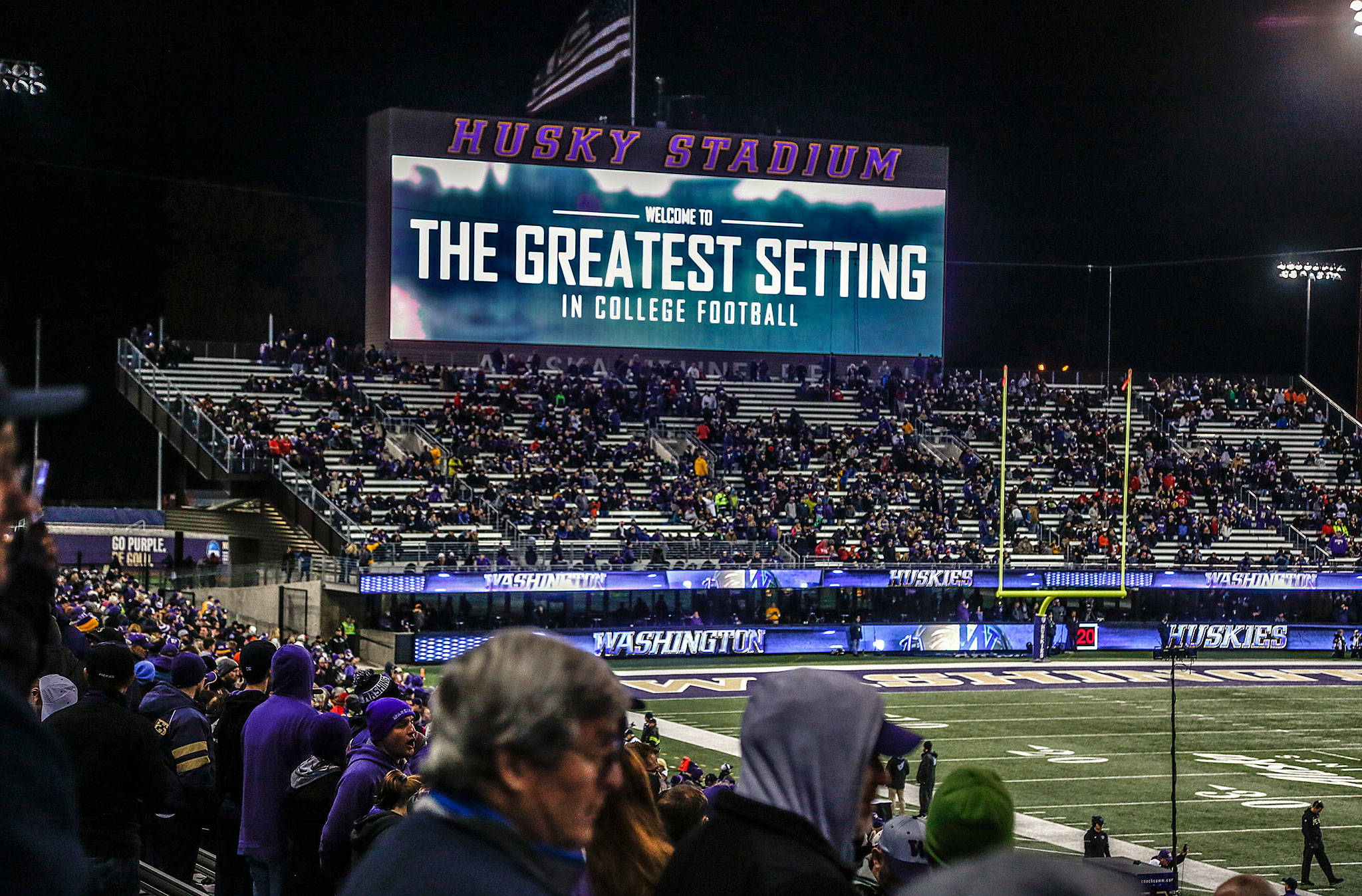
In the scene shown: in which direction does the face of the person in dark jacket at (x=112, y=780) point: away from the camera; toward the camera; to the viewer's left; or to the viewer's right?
away from the camera

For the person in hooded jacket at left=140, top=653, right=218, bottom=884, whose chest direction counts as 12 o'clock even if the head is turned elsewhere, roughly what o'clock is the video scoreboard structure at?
The video scoreboard structure is roughly at 11 o'clock from the person in hooded jacket.

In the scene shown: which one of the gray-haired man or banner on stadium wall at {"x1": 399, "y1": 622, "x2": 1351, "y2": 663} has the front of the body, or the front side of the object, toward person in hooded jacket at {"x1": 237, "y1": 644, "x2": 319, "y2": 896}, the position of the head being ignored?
the banner on stadium wall

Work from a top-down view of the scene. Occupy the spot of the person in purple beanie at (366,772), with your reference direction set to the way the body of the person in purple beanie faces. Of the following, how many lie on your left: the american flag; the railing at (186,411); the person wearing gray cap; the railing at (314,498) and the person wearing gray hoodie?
3

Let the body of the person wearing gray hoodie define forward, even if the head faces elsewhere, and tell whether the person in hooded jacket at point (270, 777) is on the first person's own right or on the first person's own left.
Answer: on the first person's own left

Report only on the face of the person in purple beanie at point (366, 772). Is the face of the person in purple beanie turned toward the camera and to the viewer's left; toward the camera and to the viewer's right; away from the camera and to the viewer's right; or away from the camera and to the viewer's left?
toward the camera and to the viewer's right

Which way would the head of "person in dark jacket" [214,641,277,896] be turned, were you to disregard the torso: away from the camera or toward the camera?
away from the camera

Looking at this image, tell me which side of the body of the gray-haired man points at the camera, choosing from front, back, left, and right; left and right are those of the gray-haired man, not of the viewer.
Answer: right
